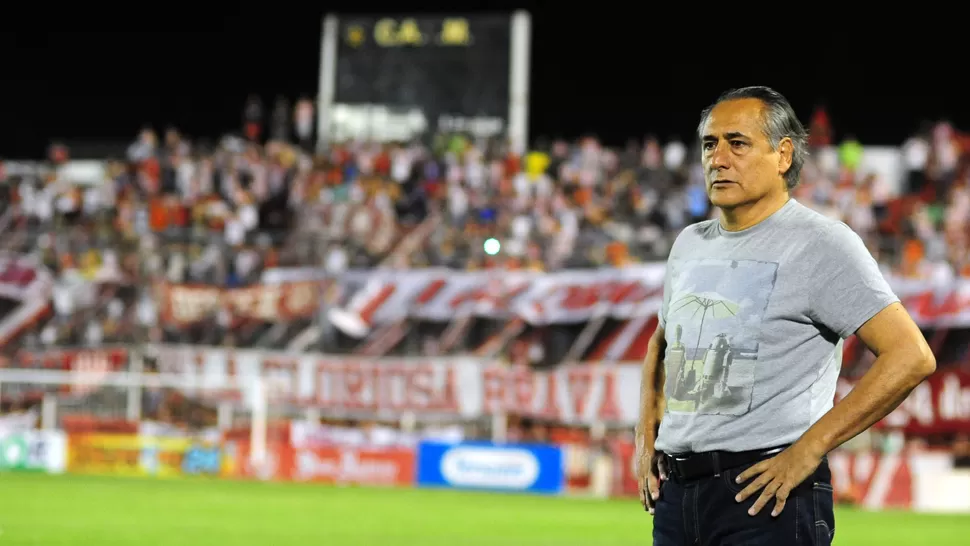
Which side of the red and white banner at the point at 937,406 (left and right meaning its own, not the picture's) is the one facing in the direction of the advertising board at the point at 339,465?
right

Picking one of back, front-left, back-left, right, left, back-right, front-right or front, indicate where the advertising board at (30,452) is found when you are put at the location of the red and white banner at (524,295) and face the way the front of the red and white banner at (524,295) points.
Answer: right

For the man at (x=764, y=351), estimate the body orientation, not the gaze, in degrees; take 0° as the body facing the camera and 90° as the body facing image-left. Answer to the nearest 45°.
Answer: approximately 45°

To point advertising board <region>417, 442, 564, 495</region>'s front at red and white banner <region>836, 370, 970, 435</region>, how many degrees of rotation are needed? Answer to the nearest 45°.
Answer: approximately 90° to its left

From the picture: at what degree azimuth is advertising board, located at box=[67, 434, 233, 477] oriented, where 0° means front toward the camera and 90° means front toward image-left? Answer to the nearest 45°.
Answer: approximately 0°

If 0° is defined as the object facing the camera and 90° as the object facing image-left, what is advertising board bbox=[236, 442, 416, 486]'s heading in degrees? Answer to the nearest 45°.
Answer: approximately 0°
